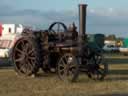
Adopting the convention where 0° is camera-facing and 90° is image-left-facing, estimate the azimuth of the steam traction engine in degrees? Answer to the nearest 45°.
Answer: approximately 315°
